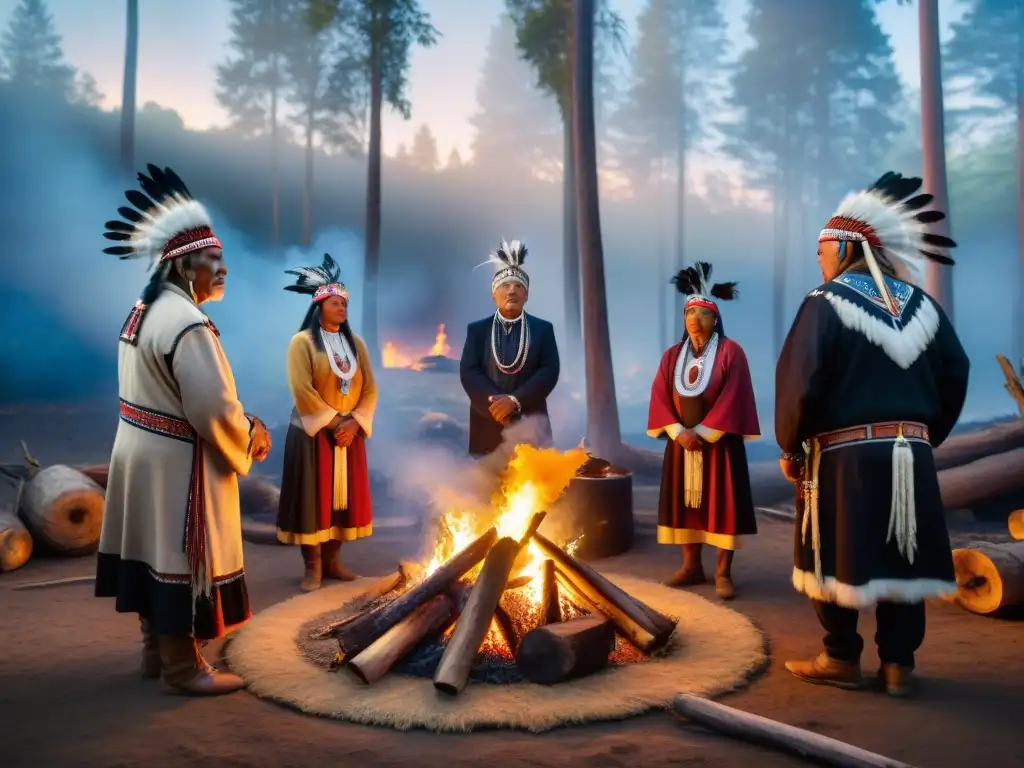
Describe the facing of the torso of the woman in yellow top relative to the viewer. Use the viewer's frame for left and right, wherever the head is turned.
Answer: facing the viewer and to the right of the viewer

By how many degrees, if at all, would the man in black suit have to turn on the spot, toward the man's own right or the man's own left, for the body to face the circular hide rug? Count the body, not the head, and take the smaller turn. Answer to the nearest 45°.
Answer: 0° — they already face it

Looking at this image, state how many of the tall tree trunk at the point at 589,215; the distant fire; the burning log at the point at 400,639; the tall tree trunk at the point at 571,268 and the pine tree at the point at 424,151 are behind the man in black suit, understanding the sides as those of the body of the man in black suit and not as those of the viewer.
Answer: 4

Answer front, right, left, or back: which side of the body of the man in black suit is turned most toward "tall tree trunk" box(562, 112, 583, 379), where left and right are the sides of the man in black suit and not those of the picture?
back

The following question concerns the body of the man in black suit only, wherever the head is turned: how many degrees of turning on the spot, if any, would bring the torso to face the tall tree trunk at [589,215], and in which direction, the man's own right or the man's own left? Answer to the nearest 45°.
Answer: approximately 180°

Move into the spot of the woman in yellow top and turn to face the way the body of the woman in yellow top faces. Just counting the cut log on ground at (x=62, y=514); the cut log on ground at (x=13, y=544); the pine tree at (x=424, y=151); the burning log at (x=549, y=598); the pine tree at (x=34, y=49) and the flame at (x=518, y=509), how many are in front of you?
2

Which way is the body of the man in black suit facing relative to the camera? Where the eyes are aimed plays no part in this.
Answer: toward the camera

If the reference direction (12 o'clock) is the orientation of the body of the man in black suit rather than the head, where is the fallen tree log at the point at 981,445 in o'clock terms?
The fallen tree log is roughly at 8 o'clock from the man in black suit.

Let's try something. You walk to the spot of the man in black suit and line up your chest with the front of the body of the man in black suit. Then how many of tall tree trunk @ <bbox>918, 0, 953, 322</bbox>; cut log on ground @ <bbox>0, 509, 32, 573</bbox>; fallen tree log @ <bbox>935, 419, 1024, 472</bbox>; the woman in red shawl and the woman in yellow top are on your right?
2

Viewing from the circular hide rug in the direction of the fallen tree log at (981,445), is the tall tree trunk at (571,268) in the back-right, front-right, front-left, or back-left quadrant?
front-left

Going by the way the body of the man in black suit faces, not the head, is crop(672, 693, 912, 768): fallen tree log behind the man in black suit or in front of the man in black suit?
in front

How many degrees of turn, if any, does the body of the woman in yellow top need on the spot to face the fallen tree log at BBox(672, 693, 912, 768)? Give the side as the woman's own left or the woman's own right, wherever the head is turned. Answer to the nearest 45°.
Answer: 0° — they already face it

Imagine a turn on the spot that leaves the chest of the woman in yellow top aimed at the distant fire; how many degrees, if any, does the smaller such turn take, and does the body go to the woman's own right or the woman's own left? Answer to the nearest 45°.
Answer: approximately 135° to the woman's own left

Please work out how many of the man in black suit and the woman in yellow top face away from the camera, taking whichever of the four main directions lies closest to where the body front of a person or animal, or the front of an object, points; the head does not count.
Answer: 0

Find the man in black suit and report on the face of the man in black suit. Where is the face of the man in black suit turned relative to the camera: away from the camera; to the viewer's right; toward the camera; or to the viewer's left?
toward the camera

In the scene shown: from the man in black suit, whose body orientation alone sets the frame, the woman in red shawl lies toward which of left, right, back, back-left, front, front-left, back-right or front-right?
left
